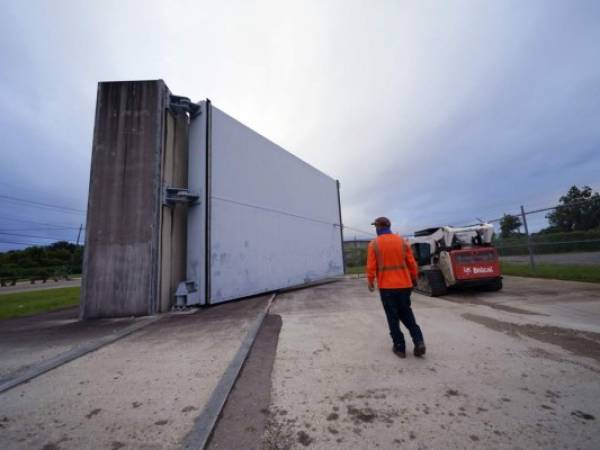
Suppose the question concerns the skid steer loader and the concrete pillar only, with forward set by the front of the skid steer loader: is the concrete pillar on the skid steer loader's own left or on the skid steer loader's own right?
on the skid steer loader's own left

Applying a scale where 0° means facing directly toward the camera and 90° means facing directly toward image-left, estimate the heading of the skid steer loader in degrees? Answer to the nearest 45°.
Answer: approximately 135°

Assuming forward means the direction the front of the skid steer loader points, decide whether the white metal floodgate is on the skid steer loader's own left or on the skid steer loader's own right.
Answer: on the skid steer loader's own left

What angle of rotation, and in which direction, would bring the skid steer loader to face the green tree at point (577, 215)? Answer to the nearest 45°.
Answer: approximately 90° to its right

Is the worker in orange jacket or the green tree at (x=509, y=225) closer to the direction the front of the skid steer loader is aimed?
the green tree

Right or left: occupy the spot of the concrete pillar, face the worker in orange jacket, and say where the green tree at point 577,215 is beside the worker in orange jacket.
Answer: left

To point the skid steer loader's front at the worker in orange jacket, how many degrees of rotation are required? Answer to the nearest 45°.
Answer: approximately 135° to its left

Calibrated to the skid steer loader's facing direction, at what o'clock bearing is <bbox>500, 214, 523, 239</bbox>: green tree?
The green tree is roughly at 2 o'clock from the skid steer loader.
